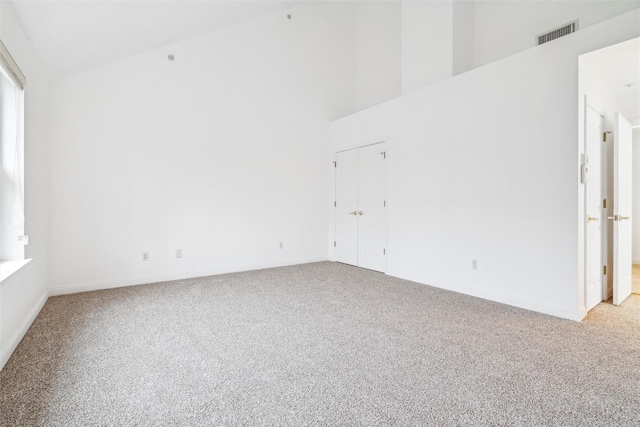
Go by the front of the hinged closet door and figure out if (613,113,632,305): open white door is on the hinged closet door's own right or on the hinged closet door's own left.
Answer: on the hinged closet door's own left

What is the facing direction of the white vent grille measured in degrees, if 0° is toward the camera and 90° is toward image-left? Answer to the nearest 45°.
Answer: approximately 45°

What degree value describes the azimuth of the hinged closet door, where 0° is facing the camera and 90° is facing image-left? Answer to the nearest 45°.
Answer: approximately 45°

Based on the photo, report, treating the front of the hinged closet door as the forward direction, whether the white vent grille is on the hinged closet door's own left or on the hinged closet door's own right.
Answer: on the hinged closet door's own left

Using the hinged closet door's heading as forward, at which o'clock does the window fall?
The window is roughly at 12 o'clock from the hinged closet door.
